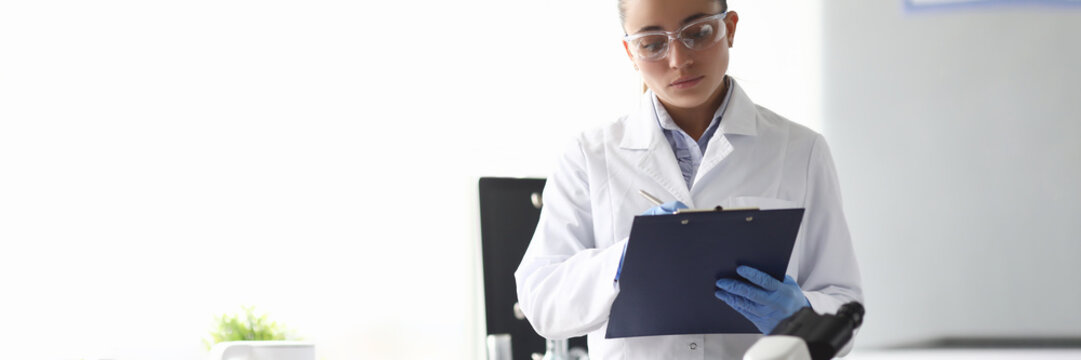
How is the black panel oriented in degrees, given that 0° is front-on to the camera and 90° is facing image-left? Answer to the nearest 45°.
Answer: approximately 0°

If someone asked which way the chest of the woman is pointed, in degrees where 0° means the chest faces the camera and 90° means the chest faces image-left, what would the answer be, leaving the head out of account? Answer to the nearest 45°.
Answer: approximately 0°
